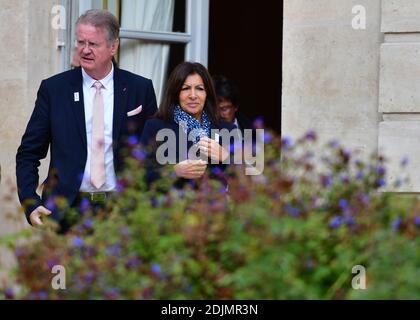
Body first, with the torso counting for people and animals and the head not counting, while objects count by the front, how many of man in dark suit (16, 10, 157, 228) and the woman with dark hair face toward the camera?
2

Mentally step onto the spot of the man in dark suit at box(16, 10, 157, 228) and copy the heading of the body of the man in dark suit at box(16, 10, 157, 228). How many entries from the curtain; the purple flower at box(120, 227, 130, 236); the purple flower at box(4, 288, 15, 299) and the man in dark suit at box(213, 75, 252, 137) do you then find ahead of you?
2

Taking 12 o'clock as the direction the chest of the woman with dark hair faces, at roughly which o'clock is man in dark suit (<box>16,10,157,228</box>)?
The man in dark suit is roughly at 3 o'clock from the woman with dark hair.

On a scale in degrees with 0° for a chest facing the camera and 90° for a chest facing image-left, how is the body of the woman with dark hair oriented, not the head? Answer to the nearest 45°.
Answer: approximately 0°

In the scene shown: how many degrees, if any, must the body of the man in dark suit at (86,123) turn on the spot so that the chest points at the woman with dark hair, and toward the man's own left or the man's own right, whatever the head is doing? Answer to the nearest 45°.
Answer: approximately 90° to the man's own left

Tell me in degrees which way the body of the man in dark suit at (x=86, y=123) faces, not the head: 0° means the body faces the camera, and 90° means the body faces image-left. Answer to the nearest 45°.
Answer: approximately 0°

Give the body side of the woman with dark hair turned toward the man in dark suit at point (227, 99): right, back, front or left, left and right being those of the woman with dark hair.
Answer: back

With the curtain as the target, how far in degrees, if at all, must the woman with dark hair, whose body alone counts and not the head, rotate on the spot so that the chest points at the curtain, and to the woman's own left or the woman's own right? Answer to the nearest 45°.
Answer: approximately 180°

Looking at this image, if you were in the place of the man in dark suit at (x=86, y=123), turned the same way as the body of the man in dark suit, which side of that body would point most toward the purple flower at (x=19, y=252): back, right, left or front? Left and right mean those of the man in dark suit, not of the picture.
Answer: front

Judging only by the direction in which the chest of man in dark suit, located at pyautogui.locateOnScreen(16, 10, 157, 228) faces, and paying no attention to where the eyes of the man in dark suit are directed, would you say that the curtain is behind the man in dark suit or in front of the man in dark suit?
behind

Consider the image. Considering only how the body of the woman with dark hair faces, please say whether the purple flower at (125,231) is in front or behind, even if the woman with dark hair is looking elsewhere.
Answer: in front
